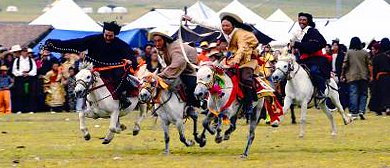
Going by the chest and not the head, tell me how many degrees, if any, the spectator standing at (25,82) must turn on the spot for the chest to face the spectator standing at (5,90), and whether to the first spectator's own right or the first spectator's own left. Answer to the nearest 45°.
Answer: approximately 45° to the first spectator's own right

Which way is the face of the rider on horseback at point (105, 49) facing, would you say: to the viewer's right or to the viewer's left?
to the viewer's left

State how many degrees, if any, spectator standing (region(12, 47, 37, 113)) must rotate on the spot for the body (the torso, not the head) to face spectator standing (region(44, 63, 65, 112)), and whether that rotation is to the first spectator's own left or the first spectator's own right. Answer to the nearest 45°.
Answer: approximately 90° to the first spectator's own left

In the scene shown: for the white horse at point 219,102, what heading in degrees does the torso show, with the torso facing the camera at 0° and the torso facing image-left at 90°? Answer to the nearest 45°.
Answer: approximately 45°
